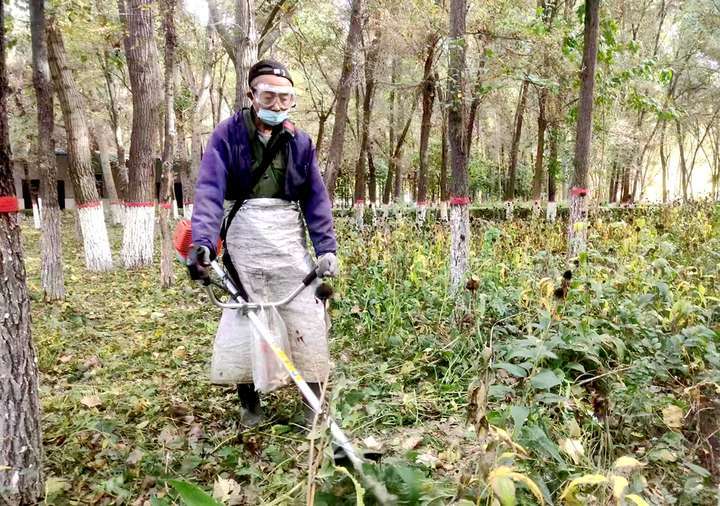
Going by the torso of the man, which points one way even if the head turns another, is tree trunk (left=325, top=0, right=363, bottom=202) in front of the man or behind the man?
behind

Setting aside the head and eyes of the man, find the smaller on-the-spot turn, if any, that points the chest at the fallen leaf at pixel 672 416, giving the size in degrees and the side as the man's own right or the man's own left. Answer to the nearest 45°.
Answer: approximately 45° to the man's own left

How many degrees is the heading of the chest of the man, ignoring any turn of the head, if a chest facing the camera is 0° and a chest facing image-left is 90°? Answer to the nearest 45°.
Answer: approximately 0°

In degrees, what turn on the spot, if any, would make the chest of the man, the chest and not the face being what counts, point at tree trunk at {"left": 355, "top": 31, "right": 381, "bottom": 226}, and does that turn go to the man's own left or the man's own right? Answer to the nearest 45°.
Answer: approximately 180°

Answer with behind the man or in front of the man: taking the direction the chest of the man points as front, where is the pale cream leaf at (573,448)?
in front

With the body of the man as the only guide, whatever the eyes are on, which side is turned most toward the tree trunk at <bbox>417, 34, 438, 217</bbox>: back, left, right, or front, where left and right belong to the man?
back

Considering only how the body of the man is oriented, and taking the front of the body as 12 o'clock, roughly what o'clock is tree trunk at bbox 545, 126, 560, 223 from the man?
The tree trunk is roughly at 7 o'clock from the man.
